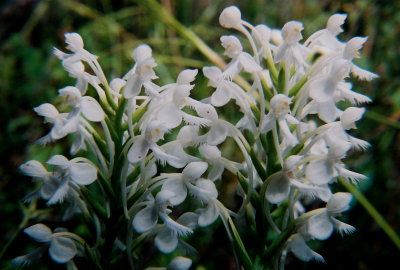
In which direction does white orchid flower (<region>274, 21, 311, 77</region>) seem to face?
toward the camera

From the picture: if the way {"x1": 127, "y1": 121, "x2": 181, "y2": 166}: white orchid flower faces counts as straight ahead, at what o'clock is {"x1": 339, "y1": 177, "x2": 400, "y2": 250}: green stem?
The green stem is roughly at 10 o'clock from the white orchid flower.

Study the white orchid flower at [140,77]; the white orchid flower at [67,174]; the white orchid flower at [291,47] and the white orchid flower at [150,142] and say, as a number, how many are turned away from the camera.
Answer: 0

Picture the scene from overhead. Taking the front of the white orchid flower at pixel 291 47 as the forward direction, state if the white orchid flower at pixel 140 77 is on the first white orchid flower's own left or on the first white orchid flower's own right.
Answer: on the first white orchid flower's own right

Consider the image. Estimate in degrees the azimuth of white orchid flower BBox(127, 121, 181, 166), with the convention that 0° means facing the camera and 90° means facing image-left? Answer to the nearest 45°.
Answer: approximately 315°

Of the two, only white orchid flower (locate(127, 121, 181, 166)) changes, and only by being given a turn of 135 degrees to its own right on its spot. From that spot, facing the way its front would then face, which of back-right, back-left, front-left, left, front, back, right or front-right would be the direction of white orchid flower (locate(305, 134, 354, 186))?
back

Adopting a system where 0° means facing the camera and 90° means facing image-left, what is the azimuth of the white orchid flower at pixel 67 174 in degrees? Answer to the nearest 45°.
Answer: approximately 45°
